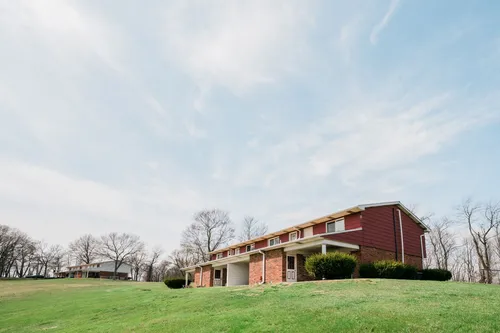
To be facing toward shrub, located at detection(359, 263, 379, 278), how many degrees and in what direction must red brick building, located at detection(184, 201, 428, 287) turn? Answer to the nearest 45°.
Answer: approximately 45° to its left

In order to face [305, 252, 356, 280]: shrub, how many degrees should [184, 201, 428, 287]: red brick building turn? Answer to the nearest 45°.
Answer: approximately 45° to its left

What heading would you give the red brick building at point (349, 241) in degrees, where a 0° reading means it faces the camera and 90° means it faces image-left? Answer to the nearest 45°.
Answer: approximately 45°

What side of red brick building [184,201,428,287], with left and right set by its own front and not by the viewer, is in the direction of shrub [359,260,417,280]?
left
